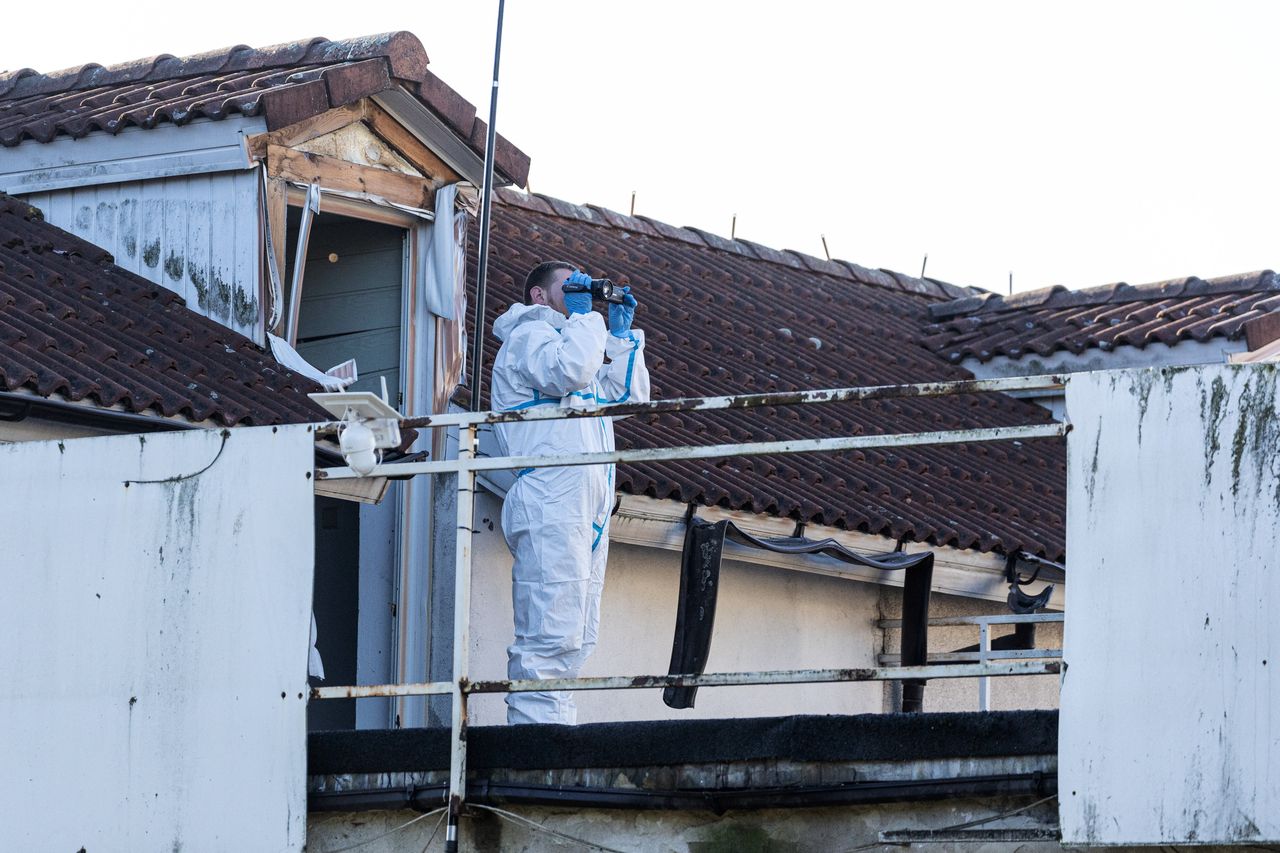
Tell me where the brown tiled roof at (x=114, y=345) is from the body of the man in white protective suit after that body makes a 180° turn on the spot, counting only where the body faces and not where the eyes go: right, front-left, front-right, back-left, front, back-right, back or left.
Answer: front-right

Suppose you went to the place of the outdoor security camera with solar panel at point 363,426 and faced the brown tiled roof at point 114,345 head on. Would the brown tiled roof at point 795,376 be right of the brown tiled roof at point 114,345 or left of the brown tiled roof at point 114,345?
right

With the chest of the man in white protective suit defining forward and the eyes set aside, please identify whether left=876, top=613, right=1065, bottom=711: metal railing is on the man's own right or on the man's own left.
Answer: on the man's own left

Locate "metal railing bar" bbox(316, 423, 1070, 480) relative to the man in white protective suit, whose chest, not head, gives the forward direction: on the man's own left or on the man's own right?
on the man's own right

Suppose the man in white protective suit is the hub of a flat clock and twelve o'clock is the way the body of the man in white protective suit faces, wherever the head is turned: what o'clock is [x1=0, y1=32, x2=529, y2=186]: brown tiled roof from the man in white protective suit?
The brown tiled roof is roughly at 8 o'clock from the man in white protective suit.

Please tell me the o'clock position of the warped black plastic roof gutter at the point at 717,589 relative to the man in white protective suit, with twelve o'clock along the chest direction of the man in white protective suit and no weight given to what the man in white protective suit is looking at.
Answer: The warped black plastic roof gutter is roughly at 10 o'clock from the man in white protective suit.

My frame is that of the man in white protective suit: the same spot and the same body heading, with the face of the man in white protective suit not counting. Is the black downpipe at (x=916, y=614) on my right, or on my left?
on my left

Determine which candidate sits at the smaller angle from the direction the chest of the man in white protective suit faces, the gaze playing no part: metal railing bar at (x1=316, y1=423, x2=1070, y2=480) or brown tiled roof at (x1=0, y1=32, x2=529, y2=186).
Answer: the metal railing bar

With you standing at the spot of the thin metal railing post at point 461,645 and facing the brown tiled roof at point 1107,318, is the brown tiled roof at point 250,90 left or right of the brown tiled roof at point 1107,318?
left

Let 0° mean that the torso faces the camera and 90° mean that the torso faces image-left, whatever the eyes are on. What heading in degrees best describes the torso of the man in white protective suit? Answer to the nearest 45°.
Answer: approximately 270°

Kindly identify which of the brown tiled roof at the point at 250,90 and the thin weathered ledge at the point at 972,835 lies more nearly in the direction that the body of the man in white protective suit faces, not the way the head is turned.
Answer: the thin weathered ledge
